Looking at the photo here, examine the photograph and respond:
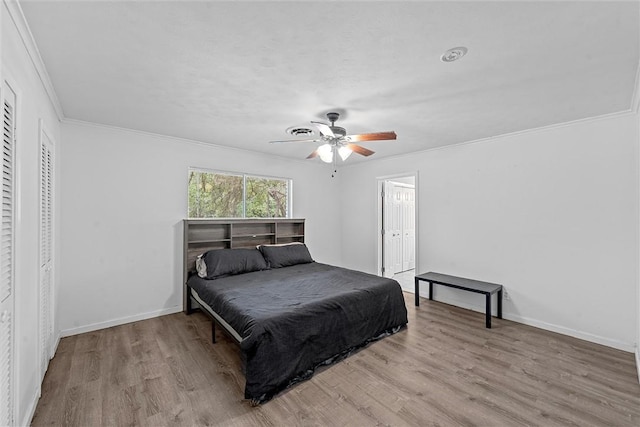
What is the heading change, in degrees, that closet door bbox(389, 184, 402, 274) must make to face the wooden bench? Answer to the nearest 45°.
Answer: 0° — it already faces it

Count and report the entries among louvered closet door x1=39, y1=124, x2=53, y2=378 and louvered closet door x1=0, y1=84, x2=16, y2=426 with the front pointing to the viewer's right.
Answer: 2

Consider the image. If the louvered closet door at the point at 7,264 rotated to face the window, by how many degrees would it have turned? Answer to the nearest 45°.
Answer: approximately 45° to its left

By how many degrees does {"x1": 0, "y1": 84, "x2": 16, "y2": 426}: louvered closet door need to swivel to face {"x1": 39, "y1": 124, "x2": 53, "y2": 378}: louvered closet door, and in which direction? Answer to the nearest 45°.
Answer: approximately 90° to its left

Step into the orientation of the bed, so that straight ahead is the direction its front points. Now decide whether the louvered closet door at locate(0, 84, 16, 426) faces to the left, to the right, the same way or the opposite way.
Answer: to the left

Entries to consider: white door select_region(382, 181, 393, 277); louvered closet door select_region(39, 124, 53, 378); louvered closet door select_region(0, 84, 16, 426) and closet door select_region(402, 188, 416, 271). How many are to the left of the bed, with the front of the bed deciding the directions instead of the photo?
2

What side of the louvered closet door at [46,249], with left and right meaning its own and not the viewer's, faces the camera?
right

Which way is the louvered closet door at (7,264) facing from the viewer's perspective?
to the viewer's right

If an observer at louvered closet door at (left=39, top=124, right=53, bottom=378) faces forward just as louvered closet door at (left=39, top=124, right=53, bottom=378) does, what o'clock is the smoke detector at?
The smoke detector is roughly at 2 o'clock from the louvered closet door.

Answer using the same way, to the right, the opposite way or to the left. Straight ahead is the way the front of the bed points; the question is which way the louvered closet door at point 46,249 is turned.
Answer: to the left
